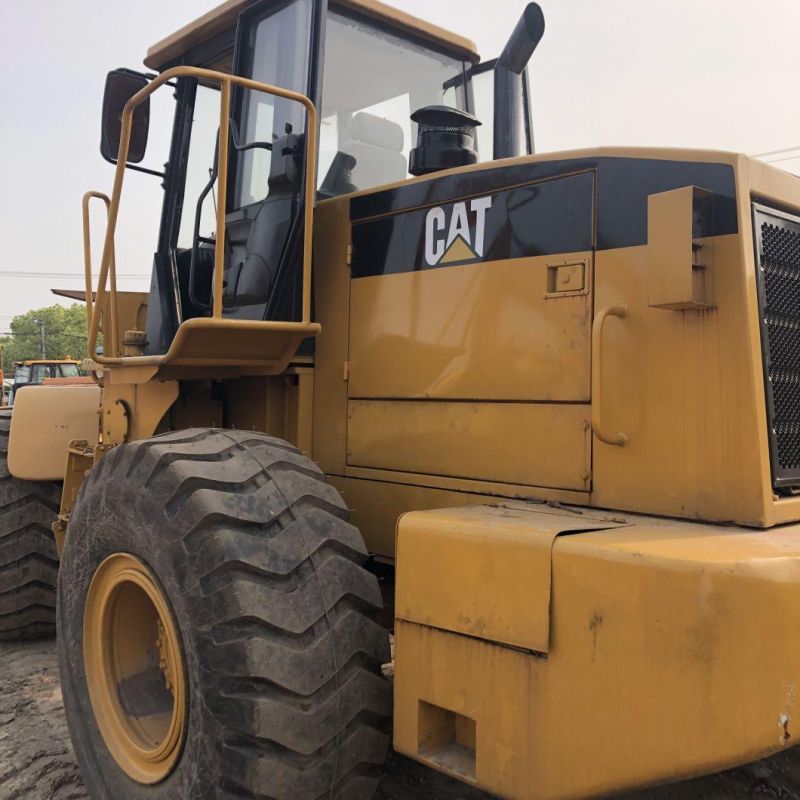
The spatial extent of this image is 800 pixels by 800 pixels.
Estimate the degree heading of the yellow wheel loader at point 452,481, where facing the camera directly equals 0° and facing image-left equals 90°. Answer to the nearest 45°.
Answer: approximately 135°
